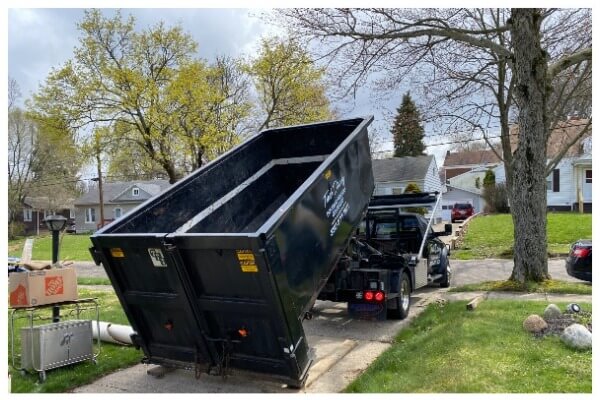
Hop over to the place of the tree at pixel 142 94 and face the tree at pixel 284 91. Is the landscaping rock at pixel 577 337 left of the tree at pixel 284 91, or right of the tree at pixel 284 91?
right

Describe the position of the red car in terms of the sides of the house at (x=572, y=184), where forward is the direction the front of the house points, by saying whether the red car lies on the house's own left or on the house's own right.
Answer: on the house's own right
